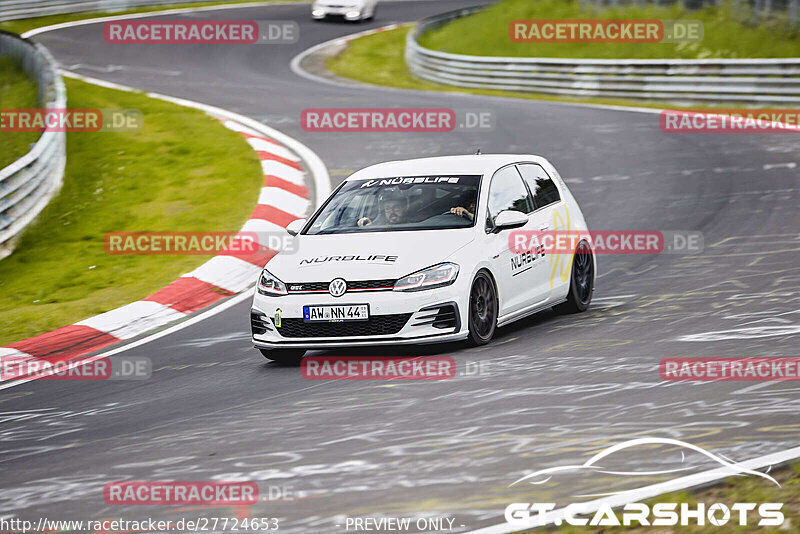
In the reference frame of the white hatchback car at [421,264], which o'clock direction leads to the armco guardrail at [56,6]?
The armco guardrail is roughly at 4 o'clock from the white hatchback car.

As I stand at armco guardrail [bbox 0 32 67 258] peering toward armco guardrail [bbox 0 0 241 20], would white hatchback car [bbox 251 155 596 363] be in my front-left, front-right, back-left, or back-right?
back-right

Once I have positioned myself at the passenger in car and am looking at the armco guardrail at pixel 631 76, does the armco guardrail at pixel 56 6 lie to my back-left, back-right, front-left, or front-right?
front-left

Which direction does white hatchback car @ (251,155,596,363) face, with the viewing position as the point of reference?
facing the viewer and to the left of the viewer

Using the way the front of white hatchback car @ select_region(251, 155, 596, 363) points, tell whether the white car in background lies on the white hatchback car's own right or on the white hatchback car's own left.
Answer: on the white hatchback car's own right

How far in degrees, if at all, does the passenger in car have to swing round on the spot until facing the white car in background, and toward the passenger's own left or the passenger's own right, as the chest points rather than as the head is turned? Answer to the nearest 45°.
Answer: approximately 135° to the passenger's own right

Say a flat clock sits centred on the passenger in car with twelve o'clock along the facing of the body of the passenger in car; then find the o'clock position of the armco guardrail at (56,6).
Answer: The armco guardrail is roughly at 4 o'clock from the passenger in car.

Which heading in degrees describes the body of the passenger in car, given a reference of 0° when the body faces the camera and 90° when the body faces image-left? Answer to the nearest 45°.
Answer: approximately 45°

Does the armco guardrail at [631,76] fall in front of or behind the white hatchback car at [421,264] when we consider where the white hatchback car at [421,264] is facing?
behind

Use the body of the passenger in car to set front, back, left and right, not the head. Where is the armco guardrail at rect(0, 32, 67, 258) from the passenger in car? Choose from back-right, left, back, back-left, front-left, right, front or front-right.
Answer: right
